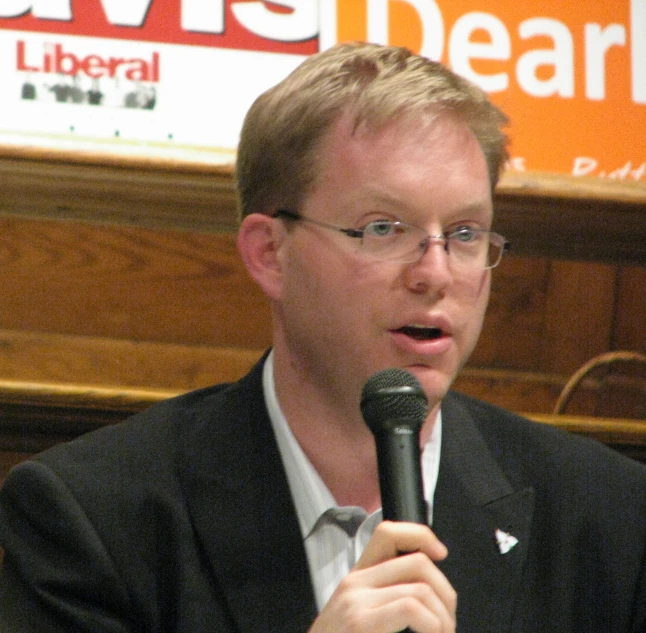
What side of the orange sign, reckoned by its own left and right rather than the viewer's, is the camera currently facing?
front

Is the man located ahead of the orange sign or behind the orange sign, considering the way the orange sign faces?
ahead

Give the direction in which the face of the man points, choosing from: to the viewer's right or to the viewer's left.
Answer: to the viewer's right
